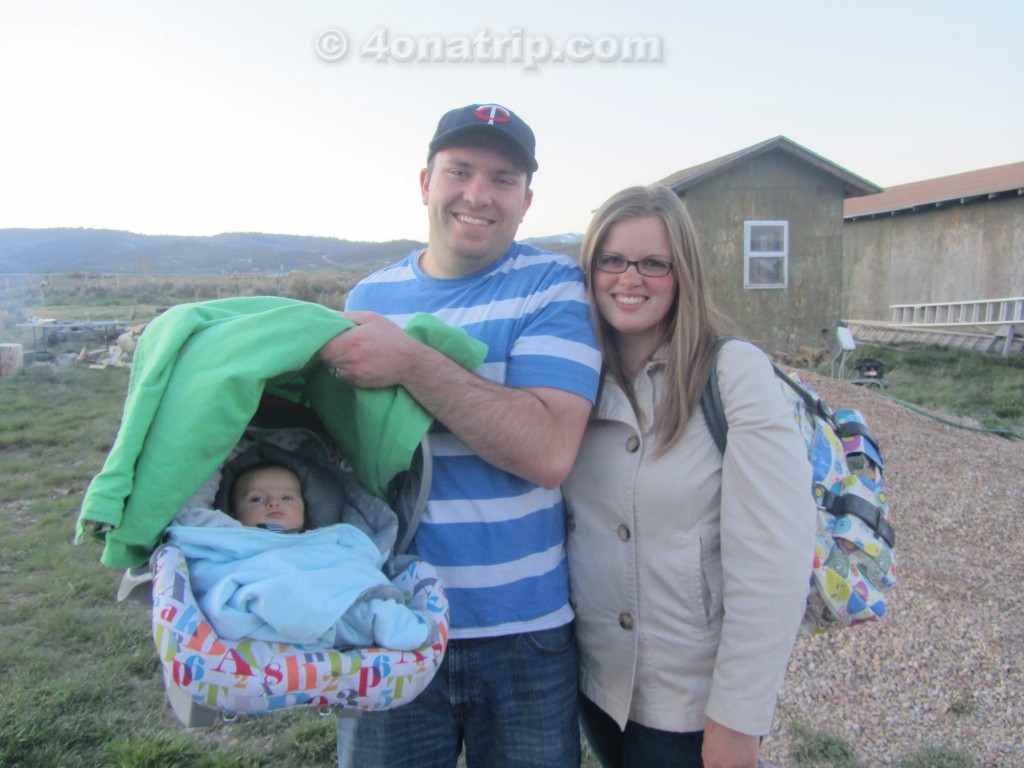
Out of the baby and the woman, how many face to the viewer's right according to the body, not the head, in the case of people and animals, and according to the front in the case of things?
0

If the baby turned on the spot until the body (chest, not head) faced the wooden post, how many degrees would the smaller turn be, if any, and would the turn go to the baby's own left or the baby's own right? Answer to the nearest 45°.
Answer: approximately 180°

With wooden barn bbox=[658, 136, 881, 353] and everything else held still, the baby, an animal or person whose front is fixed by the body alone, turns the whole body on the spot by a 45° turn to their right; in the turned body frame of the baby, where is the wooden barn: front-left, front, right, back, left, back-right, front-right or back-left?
back

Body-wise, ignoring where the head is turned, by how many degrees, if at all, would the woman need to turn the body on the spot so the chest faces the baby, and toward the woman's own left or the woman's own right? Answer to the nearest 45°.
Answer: approximately 45° to the woman's own right

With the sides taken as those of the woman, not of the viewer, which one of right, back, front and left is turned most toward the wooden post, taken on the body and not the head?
right

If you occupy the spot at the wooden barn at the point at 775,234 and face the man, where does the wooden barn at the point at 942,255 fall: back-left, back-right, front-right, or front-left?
back-left

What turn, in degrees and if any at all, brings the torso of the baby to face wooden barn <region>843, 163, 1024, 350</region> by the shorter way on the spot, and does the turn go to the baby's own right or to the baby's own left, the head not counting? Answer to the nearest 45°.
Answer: approximately 135° to the baby's own left

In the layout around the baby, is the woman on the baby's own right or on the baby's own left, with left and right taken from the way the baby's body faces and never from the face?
on the baby's own left

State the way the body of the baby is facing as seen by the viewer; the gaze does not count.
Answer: toward the camera

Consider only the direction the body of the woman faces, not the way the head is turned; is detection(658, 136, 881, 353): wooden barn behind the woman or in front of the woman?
behind

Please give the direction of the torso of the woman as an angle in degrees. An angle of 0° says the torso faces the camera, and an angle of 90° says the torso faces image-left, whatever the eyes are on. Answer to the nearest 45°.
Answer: approximately 45°
